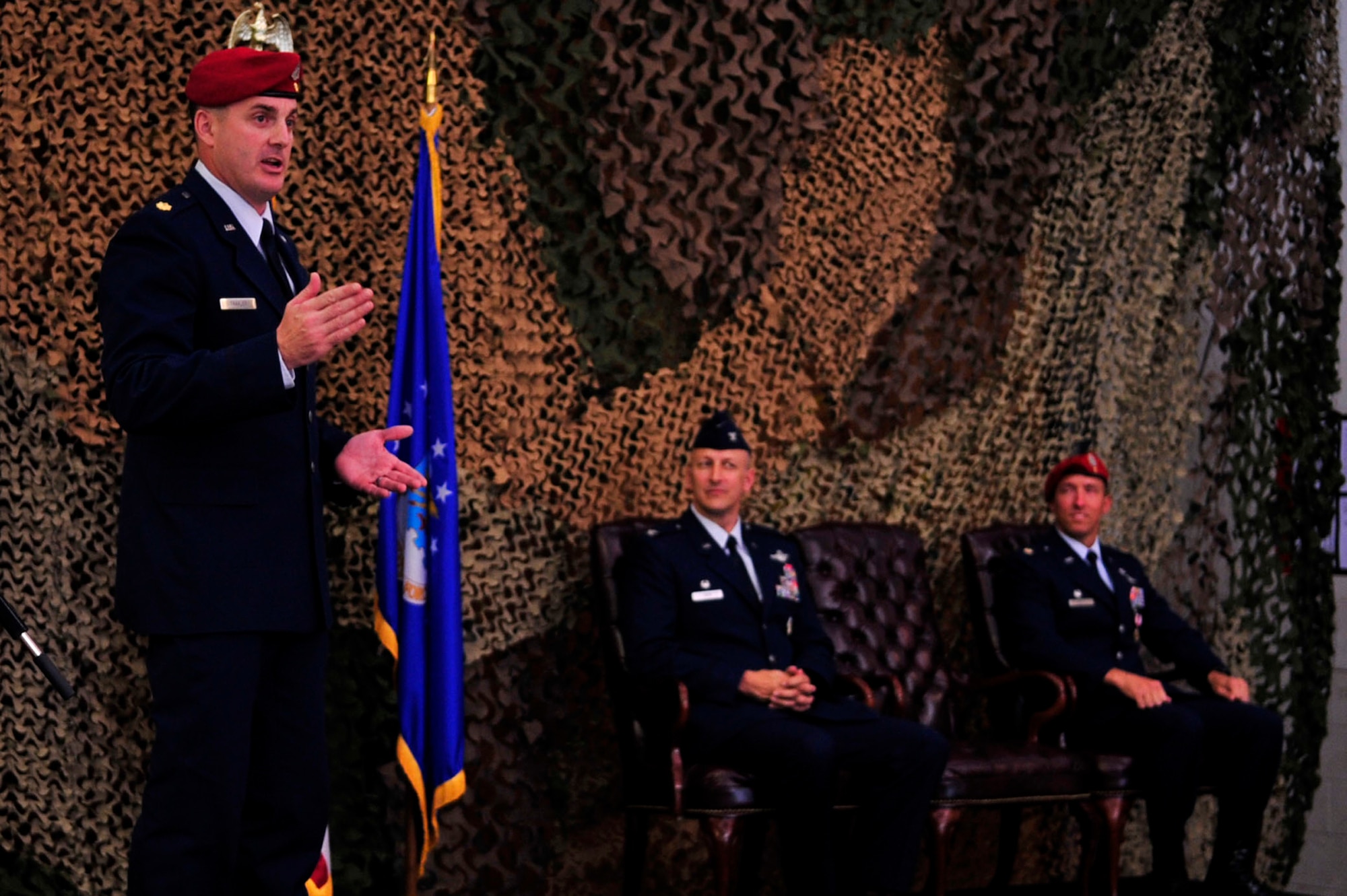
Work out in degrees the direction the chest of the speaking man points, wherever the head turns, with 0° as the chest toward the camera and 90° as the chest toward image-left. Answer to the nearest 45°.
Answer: approximately 315°

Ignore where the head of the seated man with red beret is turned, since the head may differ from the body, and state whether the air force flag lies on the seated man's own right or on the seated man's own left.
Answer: on the seated man's own right

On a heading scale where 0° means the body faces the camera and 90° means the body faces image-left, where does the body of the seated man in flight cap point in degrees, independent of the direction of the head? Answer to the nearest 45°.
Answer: approximately 315°

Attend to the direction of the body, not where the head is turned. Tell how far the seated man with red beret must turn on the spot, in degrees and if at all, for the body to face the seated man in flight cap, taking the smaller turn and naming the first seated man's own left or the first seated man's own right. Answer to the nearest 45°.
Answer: approximately 90° to the first seated man's own right

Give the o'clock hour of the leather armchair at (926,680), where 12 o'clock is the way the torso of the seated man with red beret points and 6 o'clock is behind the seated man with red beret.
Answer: The leather armchair is roughly at 4 o'clock from the seated man with red beret.

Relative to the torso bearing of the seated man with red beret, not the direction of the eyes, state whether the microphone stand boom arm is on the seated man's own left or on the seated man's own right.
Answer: on the seated man's own right

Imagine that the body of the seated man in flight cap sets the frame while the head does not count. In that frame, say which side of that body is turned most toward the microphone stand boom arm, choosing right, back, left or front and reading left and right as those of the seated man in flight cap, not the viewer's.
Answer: right

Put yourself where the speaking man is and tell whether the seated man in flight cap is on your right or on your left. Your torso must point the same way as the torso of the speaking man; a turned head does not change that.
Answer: on your left
